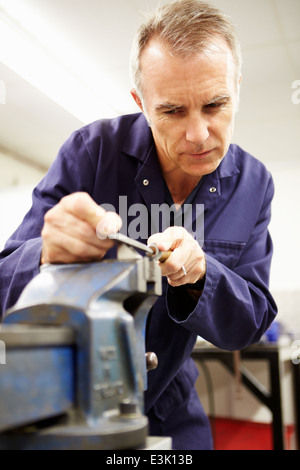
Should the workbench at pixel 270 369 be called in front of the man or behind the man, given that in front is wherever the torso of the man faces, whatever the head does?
behind

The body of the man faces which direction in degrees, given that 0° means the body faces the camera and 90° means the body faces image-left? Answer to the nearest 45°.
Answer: approximately 0°

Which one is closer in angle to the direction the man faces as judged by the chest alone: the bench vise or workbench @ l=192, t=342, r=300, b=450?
the bench vise

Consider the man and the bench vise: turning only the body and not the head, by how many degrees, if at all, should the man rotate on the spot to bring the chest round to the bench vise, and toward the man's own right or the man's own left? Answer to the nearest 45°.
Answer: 0° — they already face it
